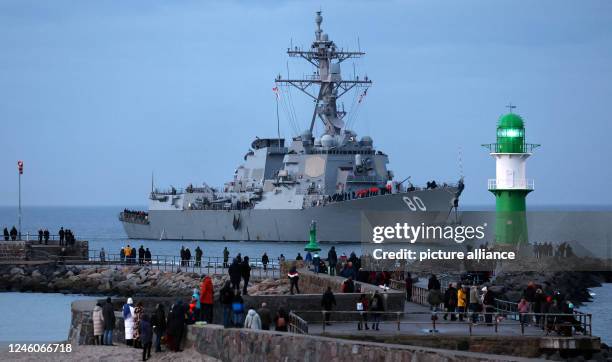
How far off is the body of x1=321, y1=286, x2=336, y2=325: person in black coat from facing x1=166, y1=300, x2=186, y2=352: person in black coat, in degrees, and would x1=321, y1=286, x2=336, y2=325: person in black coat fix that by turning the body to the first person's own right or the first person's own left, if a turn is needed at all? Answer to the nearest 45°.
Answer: approximately 135° to the first person's own left

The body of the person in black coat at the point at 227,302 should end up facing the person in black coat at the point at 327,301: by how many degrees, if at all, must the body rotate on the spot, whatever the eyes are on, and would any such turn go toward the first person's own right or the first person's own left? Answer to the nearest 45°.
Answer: approximately 45° to the first person's own right

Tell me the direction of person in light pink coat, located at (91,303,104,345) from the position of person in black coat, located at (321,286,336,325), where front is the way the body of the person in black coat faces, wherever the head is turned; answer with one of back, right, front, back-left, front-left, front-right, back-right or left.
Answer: left

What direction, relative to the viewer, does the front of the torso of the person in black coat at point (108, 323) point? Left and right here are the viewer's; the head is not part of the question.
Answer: facing away from the viewer

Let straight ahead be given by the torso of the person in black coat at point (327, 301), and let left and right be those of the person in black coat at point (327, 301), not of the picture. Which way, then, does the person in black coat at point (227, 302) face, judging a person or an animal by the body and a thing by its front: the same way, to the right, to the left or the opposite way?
the same way

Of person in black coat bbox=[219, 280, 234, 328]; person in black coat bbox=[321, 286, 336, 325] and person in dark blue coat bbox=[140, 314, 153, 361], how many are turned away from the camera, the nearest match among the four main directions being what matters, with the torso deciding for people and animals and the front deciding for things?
3

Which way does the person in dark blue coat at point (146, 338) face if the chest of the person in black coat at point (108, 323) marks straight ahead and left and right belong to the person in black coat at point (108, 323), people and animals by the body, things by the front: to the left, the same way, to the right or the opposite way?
the same way

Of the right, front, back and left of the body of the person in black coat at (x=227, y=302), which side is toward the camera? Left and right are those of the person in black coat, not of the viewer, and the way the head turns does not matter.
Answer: back

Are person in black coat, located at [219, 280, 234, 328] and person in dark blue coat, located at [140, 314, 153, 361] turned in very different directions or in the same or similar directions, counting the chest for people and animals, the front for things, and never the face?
same or similar directions

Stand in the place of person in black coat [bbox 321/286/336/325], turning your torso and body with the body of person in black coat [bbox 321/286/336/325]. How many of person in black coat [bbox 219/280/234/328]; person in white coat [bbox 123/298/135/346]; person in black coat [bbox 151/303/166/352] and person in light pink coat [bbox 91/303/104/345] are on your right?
0

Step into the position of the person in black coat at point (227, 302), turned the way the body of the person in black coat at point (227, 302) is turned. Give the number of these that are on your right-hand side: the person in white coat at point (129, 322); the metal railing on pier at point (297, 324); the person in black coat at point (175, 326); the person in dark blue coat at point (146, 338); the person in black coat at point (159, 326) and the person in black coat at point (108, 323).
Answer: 1

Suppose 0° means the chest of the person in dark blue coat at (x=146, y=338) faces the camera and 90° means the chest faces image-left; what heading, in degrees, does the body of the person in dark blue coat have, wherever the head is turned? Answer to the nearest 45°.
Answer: approximately 180°

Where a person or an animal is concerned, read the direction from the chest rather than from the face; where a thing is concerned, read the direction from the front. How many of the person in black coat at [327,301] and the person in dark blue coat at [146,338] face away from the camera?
2

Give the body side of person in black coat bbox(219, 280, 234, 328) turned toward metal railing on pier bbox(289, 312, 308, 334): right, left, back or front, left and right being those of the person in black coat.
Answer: right

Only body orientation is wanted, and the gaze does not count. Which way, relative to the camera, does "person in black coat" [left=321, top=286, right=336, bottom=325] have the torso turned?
away from the camera
